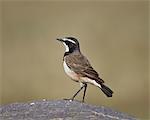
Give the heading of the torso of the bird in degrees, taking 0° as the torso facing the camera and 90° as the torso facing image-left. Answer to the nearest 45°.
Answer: approximately 90°
